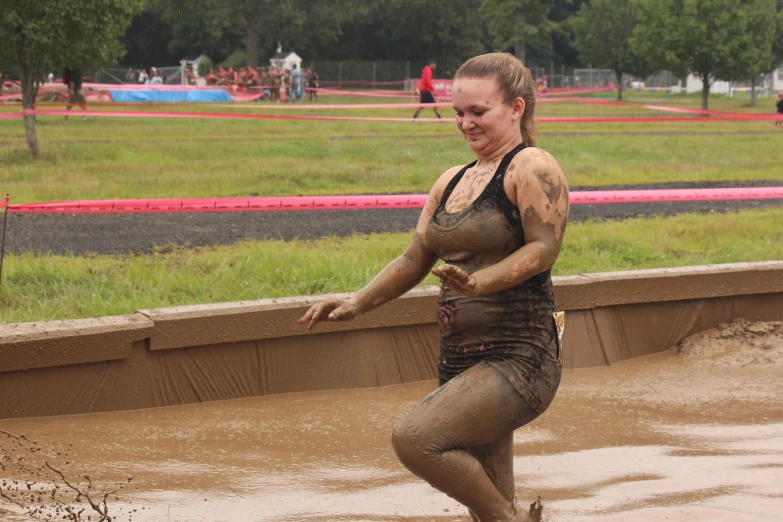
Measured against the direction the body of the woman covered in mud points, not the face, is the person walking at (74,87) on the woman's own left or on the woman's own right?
on the woman's own right

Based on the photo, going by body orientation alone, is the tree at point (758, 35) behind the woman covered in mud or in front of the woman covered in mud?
behind

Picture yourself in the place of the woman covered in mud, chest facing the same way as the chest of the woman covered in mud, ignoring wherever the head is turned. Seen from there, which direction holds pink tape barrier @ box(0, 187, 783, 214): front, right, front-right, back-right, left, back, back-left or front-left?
back-right

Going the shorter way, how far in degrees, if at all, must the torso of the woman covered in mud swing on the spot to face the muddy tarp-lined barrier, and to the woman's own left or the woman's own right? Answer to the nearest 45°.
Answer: approximately 135° to the woman's own right

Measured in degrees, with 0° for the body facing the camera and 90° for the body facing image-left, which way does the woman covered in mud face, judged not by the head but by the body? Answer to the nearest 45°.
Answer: approximately 45°

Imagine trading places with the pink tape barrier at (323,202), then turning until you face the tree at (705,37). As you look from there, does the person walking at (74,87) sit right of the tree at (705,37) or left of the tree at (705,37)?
left

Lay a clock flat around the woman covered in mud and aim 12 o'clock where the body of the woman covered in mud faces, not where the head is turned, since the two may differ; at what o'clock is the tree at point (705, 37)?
The tree is roughly at 5 o'clock from the woman covered in mud.
